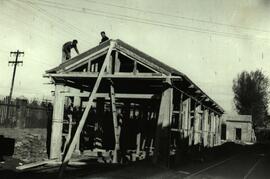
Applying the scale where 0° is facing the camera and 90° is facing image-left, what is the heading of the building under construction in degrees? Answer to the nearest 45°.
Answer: approximately 0°

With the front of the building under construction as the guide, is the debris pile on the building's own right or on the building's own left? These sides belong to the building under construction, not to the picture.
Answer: on the building's own right

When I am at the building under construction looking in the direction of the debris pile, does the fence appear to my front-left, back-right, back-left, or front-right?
front-right
